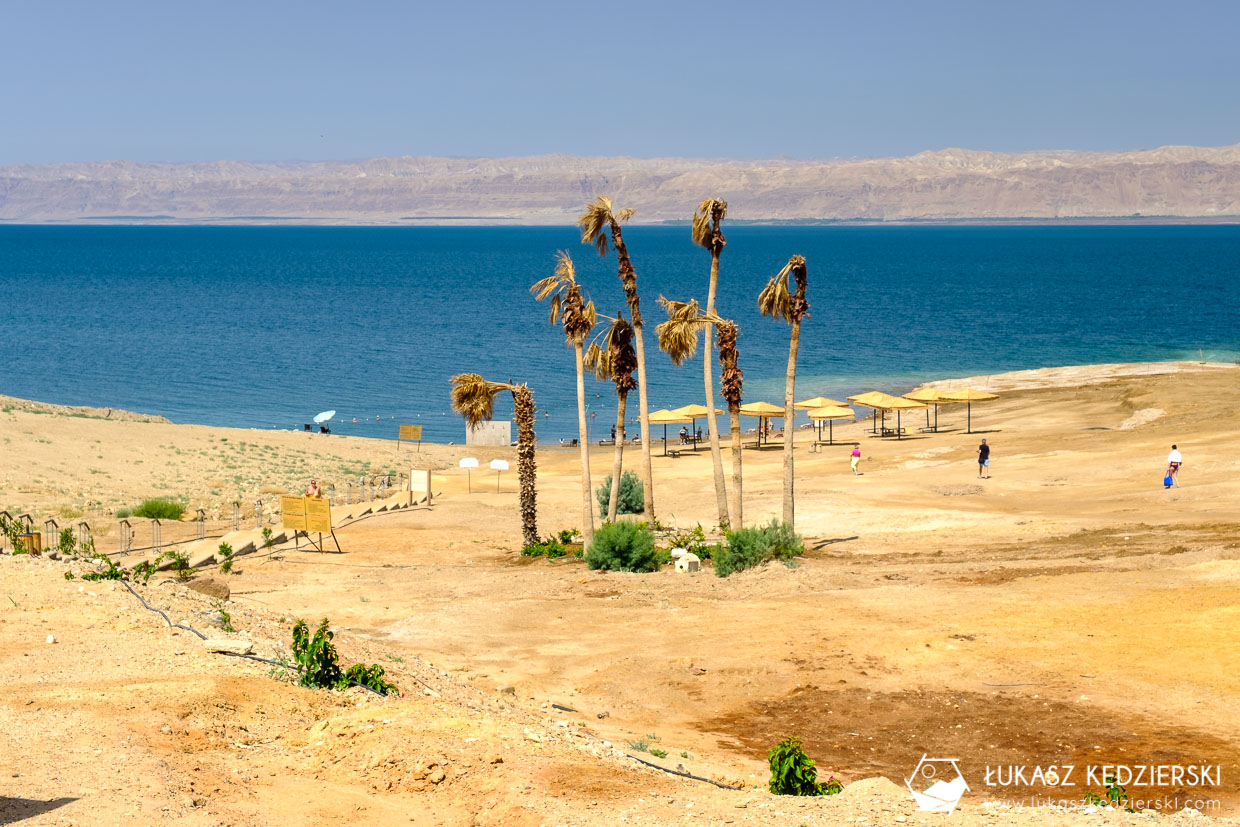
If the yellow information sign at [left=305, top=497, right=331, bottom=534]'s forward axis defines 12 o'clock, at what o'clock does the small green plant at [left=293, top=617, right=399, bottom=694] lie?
The small green plant is roughly at 12 o'clock from the yellow information sign.

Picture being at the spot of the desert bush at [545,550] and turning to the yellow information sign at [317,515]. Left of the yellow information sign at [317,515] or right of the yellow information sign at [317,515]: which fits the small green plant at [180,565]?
left

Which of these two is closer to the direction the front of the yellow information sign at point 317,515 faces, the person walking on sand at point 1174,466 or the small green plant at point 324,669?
the small green plant

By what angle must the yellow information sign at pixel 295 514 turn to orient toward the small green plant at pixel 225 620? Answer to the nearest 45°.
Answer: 0° — it already faces it

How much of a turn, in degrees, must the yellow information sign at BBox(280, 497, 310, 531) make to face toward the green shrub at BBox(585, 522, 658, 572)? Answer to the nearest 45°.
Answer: approximately 45° to its left

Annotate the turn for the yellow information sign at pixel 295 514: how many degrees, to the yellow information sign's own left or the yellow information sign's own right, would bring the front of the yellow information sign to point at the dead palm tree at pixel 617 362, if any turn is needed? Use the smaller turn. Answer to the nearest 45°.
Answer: approximately 90° to the yellow information sign's own left

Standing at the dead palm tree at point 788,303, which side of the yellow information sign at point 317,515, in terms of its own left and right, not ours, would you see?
left

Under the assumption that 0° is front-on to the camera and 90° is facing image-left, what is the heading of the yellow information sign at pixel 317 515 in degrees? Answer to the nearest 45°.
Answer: approximately 0°

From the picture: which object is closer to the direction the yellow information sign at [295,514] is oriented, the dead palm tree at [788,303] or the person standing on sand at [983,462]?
the dead palm tree

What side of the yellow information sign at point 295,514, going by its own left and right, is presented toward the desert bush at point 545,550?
left

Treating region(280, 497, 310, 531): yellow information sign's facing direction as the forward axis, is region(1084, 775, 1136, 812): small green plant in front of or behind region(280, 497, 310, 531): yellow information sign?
in front
